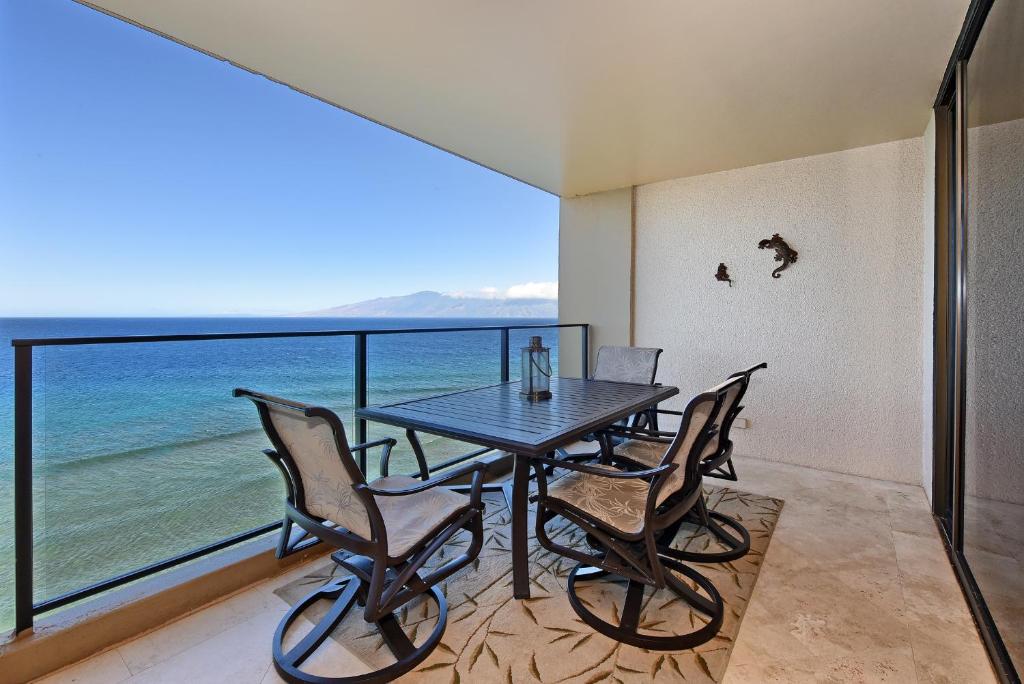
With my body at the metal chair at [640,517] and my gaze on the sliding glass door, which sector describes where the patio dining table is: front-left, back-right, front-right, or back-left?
back-left

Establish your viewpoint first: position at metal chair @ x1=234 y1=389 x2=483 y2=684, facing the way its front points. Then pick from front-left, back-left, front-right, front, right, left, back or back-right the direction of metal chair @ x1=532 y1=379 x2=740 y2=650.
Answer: front-right

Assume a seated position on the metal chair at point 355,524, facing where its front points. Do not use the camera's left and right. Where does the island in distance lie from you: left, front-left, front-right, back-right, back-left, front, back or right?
front-left

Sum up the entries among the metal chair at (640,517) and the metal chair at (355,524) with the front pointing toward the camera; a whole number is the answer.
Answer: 0

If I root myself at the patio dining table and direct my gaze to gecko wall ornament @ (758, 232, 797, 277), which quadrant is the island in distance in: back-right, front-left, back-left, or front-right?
front-left

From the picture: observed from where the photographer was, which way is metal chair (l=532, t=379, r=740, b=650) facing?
facing away from the viewer and to the left of the viewer

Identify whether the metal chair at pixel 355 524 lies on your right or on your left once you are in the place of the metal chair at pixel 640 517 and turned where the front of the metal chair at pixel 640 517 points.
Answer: on your left

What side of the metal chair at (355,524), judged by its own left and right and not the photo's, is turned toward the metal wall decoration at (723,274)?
front

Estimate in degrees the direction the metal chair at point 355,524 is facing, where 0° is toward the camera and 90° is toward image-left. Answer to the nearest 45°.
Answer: approximately 225°

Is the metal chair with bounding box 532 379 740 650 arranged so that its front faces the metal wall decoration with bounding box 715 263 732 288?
no

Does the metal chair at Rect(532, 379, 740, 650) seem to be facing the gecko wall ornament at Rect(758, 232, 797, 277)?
no
